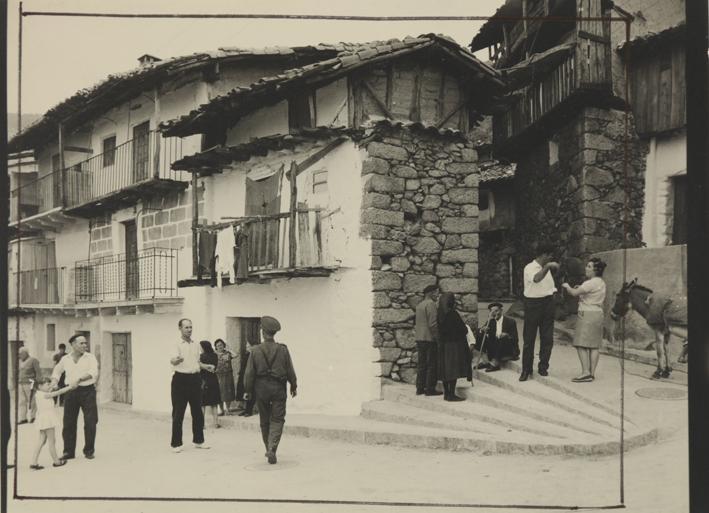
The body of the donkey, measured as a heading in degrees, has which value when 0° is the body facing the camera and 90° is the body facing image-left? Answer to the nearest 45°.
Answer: approximately 90°

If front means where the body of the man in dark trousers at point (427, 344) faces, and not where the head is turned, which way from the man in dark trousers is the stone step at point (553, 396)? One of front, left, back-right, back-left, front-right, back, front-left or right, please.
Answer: right

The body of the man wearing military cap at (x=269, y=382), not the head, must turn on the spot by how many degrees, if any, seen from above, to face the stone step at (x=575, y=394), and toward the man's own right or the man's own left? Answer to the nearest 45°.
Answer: approximately 90° to the man's own right

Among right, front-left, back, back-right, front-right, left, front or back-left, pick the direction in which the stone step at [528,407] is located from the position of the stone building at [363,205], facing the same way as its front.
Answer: left

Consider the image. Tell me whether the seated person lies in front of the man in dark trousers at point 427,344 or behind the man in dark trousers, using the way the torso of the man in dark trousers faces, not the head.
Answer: in front

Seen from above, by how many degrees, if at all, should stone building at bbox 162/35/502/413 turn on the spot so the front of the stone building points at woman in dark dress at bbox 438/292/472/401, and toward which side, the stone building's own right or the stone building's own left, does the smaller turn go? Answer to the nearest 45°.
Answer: approximately 90° to the stone building's own left

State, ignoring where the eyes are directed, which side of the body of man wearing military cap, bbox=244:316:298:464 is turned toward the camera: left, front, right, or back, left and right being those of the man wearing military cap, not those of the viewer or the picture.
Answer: back

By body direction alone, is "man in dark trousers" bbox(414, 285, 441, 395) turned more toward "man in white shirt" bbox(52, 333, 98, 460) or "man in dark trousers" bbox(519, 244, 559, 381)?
the man in dark trousers

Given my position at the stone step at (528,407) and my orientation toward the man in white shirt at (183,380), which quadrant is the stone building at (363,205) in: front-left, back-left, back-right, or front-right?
front-right

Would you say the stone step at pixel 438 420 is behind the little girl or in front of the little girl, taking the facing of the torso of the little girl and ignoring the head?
in front

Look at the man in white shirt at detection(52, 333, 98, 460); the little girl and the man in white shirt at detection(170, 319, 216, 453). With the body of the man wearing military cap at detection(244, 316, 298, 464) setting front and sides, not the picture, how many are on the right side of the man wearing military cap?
0

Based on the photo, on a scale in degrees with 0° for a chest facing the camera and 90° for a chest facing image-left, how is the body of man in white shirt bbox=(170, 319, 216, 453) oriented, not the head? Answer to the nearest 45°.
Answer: approximately 315°

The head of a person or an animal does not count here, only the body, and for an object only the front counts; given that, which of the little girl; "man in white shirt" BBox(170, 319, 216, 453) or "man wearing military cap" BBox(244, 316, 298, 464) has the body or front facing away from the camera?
the man wearing military cap

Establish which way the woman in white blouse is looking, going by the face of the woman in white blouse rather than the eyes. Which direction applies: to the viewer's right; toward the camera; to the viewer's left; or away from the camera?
to the viewer's left

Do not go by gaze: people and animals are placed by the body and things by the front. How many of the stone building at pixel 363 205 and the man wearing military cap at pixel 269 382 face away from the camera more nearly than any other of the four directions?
1
